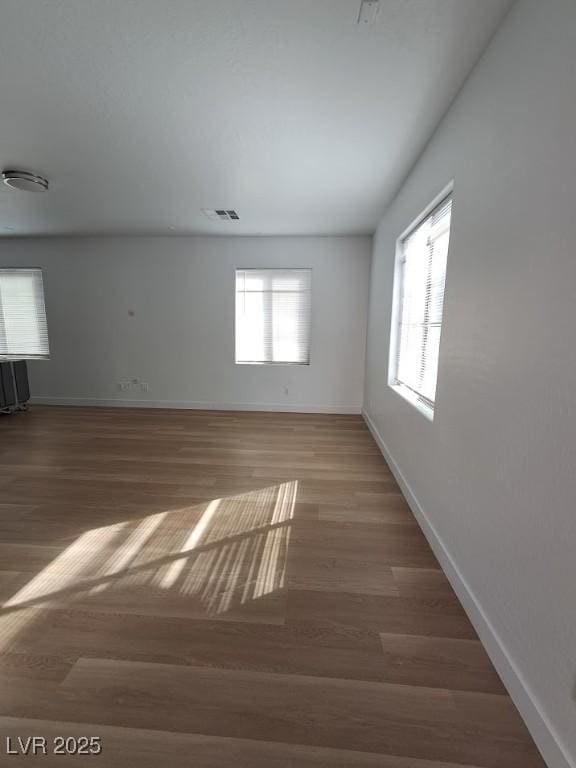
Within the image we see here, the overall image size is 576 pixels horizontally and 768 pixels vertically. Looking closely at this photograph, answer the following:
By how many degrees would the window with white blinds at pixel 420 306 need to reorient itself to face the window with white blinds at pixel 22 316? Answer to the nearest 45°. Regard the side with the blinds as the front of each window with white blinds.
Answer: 0° — it already faces it

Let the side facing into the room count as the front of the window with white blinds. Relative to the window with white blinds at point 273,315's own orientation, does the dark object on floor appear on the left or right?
on its right

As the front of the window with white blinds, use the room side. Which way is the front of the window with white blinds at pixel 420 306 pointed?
to the viewer's left

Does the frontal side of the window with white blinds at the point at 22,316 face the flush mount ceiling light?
yes

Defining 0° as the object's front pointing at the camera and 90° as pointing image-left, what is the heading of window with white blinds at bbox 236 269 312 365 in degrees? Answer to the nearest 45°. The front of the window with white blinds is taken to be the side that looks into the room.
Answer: approximately 0°

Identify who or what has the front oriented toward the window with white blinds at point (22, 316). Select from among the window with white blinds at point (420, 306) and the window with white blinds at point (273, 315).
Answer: the window with white blinds at point (420, 306)

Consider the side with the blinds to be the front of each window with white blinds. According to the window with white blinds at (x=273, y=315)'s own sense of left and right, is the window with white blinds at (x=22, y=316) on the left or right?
on its right

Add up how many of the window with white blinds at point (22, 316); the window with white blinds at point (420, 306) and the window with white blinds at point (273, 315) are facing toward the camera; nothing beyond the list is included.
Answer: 2

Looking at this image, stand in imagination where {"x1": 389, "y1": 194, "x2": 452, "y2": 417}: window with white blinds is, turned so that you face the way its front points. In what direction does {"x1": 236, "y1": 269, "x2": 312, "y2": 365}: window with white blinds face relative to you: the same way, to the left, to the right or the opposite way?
to the left

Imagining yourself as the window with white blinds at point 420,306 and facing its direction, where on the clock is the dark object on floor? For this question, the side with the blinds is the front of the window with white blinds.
The dark object on floor is roughly at 12 o'clock from the window with white blinds.
